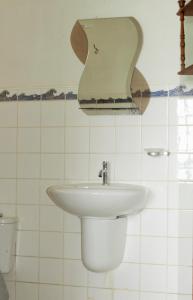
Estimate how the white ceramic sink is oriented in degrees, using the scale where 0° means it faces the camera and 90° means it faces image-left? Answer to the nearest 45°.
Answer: approximately 0°
